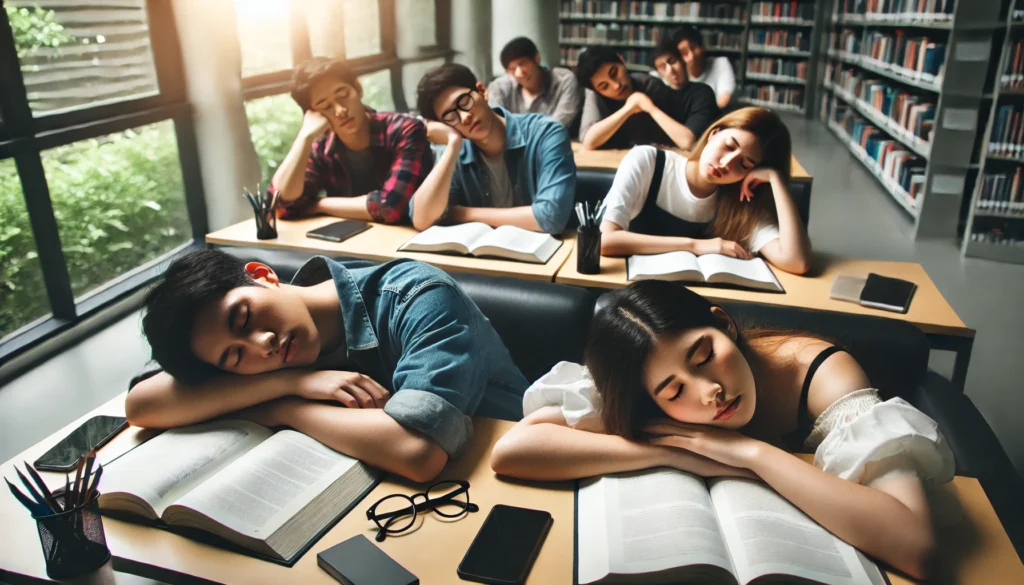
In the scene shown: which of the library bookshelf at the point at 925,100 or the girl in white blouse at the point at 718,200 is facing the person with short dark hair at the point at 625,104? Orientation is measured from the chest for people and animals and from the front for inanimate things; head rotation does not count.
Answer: the library bookshelf

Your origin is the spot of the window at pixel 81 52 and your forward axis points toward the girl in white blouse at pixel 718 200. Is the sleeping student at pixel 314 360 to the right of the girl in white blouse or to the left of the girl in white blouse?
right

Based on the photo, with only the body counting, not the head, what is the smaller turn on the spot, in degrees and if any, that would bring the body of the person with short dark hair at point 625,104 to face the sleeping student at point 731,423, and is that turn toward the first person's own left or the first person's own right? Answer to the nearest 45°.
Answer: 0° — they already face them

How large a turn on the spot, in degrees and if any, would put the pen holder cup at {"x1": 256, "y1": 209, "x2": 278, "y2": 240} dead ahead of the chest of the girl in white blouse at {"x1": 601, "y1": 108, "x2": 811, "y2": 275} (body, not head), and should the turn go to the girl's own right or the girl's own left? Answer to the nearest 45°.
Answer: approximately 90° to the girl's own right

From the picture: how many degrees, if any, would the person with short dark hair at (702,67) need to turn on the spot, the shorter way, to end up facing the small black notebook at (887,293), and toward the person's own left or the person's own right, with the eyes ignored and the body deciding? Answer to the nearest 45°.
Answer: approximately 45° to the person's own left

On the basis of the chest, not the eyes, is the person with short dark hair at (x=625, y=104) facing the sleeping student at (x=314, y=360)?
yes

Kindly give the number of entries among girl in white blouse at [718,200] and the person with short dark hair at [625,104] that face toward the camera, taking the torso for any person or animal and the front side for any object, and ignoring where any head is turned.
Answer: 2

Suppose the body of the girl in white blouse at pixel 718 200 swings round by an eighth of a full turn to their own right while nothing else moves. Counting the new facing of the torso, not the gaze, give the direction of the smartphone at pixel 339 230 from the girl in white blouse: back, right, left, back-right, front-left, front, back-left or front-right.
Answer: front-right

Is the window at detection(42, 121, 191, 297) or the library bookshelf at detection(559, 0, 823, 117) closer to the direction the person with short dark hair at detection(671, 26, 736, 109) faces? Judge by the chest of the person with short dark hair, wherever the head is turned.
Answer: the window

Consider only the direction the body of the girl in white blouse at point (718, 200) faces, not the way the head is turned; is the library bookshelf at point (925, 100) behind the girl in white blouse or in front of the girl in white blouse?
behind

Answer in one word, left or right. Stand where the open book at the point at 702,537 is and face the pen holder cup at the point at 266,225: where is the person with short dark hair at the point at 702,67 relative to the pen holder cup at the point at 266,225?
right
